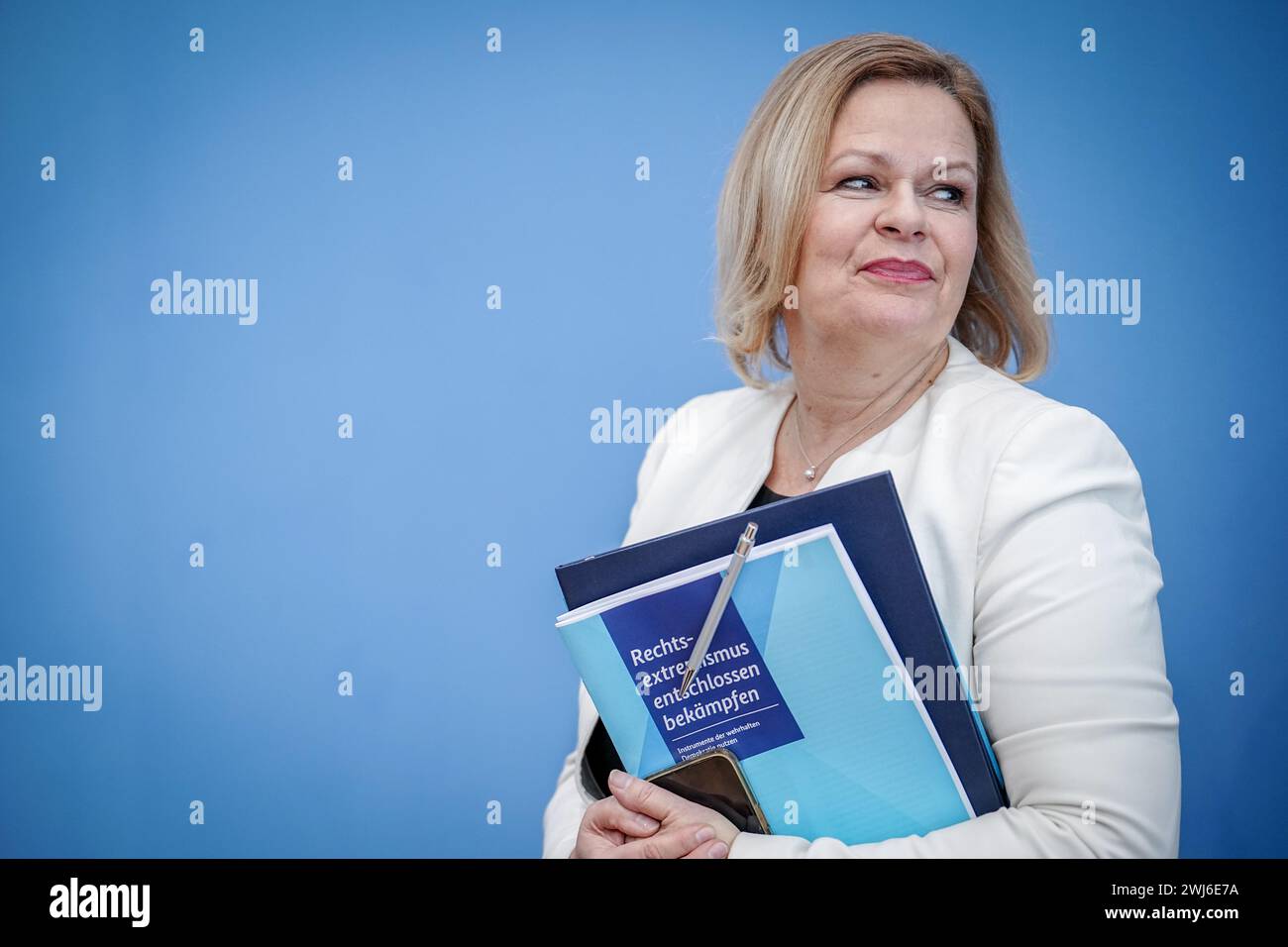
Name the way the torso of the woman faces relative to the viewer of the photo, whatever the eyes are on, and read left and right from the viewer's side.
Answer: facing the viewer and to the left of the viewer

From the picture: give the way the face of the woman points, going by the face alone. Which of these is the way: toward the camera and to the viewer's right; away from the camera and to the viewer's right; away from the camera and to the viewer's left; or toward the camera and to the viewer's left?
toward the camera and to the viewer's right
